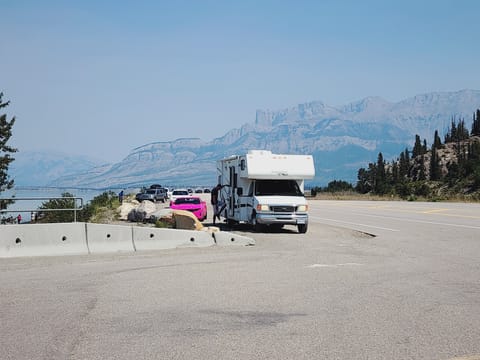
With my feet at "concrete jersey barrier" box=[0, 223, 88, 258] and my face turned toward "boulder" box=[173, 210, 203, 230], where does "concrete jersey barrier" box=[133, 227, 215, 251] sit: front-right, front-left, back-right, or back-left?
front-right

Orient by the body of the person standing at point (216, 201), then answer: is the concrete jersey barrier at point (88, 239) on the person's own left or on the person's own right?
on the person's own right

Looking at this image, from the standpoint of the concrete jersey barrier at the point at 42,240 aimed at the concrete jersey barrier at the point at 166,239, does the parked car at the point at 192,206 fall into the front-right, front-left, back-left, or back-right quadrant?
front-left
